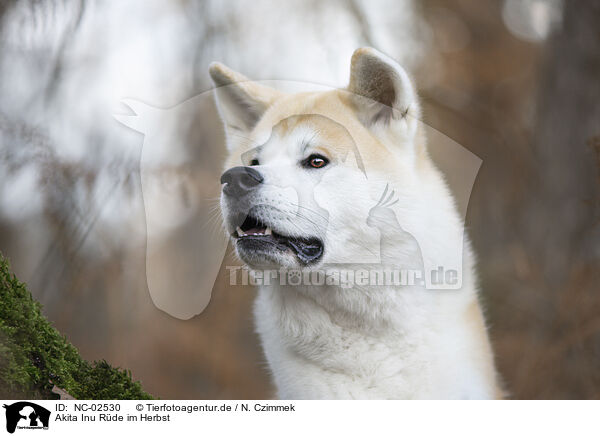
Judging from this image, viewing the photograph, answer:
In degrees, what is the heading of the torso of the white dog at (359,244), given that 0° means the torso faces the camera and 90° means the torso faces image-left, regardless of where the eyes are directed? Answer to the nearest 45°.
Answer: approximately 45°
